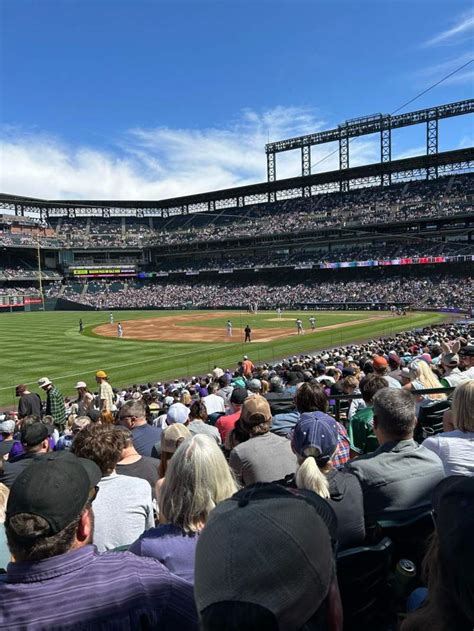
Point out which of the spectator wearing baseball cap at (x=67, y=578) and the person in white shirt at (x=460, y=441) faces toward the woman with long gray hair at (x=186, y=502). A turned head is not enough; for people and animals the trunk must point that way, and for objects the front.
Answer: the spectator wearing baseball cap

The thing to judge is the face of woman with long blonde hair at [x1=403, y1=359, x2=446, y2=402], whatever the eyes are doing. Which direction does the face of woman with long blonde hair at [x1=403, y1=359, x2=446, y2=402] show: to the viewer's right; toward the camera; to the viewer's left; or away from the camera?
away from the camera

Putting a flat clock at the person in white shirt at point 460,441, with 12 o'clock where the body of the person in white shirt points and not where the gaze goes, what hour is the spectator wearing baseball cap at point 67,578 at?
The spectator wearing baseball cap is roughly at 7 o'clock from the person in white shirt.

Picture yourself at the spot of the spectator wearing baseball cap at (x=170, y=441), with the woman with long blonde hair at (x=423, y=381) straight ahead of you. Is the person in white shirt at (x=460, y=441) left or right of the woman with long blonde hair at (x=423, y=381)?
right

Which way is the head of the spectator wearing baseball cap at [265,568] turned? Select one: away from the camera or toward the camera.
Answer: away from the camera

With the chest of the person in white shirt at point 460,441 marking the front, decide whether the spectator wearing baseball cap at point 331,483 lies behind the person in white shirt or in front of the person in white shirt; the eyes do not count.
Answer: behind

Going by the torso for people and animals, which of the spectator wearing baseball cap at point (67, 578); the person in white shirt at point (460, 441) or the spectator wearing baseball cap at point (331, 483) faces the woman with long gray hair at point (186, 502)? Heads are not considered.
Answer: the spectator wearing baseball cap at point (67, 578)

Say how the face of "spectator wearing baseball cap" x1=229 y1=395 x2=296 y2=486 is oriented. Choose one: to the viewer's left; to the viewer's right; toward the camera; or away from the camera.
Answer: away from the camera

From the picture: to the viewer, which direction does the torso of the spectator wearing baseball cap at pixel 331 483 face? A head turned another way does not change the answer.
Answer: away from the camera

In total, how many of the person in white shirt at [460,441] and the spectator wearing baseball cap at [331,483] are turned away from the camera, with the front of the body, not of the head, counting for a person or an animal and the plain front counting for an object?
2

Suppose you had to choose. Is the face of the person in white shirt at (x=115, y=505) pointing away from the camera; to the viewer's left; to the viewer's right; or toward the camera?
away from the camera

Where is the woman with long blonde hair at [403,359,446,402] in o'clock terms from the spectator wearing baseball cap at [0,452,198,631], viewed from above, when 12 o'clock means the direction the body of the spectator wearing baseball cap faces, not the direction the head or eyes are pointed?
The woman with long blonde hair is roughly at 12 o'clock from the spectator wearing baseball cap.
